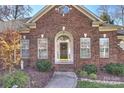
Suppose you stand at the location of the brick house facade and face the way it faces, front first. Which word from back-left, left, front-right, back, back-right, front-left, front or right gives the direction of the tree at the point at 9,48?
right

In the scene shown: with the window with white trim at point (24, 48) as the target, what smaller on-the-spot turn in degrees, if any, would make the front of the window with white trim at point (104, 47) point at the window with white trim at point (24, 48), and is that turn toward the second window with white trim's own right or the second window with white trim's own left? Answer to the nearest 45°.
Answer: approximately 90° to the second window with white trim's own right

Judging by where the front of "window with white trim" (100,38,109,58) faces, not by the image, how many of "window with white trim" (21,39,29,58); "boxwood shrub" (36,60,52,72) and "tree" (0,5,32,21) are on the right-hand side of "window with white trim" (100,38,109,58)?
3

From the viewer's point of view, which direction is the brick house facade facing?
toward the camera

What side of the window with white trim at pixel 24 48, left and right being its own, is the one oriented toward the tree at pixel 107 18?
left

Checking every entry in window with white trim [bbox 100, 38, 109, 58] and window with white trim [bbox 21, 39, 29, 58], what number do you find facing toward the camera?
2

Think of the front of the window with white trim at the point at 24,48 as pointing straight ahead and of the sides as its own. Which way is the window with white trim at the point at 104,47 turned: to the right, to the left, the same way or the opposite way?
the same way

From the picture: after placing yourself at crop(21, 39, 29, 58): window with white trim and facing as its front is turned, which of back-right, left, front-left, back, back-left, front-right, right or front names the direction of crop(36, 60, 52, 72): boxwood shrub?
left

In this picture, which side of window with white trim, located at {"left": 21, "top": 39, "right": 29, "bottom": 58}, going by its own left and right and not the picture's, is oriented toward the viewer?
front

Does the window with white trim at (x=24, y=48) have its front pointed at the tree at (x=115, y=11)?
no

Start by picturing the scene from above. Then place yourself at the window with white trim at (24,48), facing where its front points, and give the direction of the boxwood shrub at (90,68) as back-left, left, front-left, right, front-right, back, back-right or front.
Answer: left

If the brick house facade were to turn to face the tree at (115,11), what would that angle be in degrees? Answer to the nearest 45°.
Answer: approximately 90° to its left
